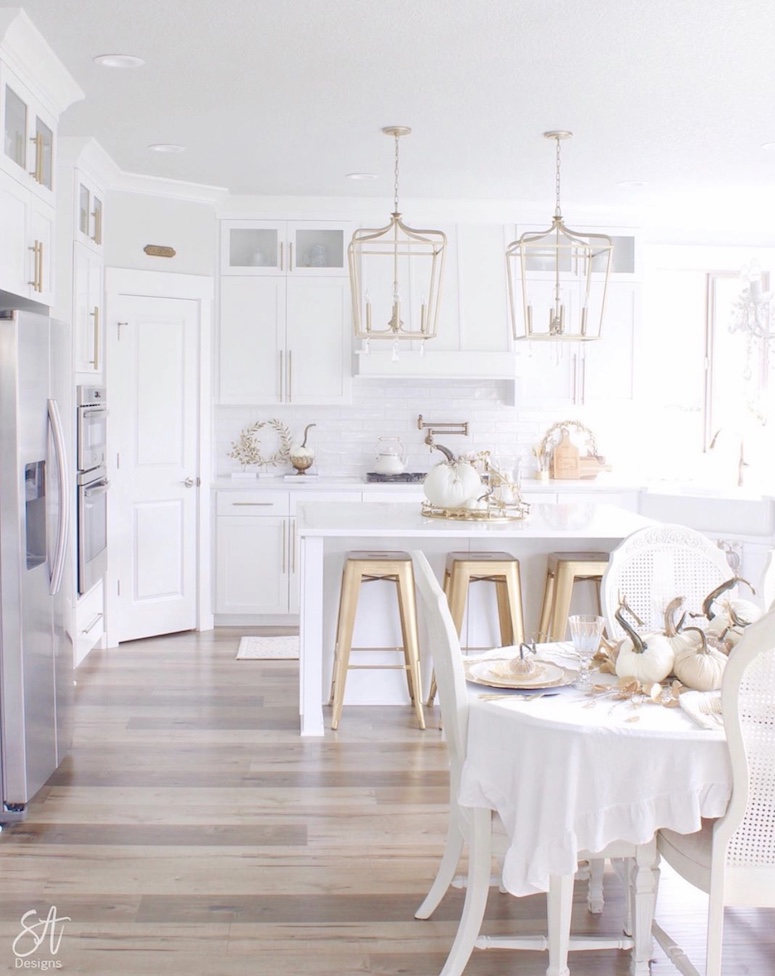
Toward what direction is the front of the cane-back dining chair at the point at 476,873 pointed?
to the viewer's right

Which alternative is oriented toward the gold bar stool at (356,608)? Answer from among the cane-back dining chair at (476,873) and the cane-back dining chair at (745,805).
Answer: the cane-back dining chair at (745,805)

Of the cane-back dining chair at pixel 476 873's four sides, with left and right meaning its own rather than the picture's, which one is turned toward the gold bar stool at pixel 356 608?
left

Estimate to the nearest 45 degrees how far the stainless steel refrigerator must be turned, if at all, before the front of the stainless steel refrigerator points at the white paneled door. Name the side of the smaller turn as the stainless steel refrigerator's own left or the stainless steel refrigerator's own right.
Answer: approximately 90° to the stainless steel refrigerator's own left

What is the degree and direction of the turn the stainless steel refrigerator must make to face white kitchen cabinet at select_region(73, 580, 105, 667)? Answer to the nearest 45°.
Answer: approximately 90° to its left

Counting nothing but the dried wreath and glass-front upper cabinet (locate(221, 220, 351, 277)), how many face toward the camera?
2

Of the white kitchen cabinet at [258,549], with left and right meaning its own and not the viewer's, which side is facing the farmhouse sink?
left

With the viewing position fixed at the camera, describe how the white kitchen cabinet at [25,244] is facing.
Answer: facing to the right of the viewer

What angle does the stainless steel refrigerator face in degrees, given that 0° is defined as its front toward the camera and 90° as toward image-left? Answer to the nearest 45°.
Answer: approximately 270°

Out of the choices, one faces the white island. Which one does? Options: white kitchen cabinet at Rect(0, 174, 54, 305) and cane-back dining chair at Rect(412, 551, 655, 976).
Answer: the white kitchen cabinet

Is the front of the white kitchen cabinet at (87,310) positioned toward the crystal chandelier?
yes

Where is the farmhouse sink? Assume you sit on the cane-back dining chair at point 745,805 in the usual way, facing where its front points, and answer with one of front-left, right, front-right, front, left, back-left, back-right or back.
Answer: front-right

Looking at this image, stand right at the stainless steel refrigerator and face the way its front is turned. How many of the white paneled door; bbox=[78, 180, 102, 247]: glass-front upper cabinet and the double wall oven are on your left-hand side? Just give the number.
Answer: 3

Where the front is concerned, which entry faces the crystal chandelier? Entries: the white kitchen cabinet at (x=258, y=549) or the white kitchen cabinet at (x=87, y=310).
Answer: the white kitchen cabinet at (x=87, y=310)

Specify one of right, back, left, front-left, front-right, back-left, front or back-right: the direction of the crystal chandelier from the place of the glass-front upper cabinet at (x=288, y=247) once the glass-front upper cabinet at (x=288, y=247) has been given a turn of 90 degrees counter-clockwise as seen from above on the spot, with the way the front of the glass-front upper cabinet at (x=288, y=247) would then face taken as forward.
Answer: front

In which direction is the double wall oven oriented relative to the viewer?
to the viewer's right

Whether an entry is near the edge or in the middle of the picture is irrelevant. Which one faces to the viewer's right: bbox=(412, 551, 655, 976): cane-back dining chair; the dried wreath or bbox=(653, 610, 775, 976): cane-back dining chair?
bbox=(412, 551, 655, 976): cane-back dining chair
